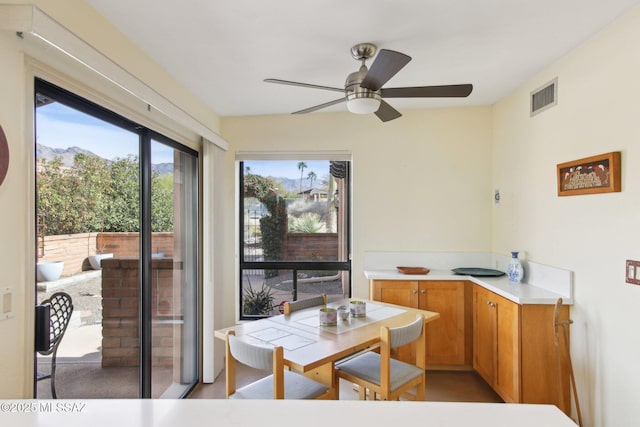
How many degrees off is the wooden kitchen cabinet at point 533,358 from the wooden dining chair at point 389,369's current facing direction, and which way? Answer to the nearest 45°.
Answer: approximately 90° to its right

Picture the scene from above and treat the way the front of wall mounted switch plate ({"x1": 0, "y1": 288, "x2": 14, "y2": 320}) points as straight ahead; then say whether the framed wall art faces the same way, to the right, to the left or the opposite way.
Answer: the opposite way

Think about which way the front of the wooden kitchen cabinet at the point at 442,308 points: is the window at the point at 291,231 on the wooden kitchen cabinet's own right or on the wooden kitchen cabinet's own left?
on the wooden kitchen cabinet's own right

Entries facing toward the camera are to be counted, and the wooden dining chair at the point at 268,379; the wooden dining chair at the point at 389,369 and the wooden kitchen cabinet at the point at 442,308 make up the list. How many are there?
1

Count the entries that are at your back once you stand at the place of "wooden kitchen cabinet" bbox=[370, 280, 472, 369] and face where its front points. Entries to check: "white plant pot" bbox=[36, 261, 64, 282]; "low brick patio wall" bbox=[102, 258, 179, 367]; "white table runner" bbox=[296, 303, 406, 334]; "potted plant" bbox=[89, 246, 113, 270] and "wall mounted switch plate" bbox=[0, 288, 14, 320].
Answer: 0

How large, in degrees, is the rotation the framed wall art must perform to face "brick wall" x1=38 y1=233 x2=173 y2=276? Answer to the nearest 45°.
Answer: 0° — it already faces it

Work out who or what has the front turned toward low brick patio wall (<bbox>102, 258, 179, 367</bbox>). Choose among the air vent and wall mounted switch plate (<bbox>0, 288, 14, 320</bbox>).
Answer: the air vent

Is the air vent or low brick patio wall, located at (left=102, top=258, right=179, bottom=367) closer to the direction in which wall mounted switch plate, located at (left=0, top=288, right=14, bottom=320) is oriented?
the air vent

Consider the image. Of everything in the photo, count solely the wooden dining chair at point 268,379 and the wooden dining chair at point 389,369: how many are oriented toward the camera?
0

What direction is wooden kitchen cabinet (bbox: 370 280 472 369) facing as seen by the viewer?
toward the camera

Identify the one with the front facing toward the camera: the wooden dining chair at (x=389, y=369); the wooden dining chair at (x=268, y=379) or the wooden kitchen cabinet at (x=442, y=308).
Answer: the wooden kitchen cabinet

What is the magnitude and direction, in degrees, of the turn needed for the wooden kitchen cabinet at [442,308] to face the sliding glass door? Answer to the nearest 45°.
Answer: approximately 45° to its right
